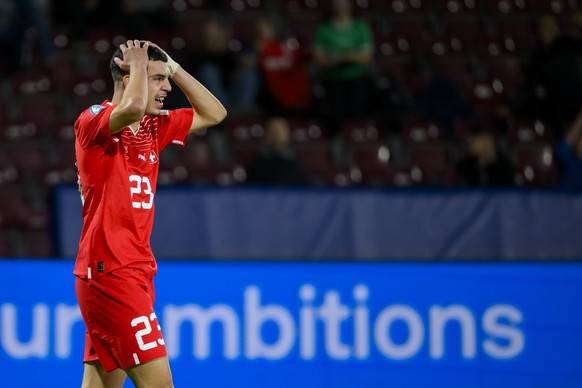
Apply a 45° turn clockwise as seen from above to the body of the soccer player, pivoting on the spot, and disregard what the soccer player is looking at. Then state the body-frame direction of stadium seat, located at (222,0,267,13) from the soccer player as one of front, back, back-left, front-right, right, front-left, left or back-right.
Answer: back

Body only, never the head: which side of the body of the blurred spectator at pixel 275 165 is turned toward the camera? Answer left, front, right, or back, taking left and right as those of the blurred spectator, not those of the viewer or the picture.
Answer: front

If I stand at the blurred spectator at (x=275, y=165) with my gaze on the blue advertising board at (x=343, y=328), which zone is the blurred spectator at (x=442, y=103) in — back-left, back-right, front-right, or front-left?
back-left

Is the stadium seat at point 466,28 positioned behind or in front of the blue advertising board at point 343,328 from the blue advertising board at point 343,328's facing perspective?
behind

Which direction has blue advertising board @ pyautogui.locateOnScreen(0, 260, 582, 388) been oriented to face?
toward the camera

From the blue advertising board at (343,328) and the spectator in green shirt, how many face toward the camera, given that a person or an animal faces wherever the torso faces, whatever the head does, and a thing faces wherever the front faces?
2

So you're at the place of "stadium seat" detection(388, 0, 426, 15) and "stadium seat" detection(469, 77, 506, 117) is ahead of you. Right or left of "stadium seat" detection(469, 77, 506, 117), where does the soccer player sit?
right

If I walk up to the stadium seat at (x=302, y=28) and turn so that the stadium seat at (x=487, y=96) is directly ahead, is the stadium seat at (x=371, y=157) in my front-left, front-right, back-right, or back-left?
front-right

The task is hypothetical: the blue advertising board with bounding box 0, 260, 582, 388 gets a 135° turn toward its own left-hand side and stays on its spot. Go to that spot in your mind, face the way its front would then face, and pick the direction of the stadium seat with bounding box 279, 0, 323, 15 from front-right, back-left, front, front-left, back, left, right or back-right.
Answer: front-left

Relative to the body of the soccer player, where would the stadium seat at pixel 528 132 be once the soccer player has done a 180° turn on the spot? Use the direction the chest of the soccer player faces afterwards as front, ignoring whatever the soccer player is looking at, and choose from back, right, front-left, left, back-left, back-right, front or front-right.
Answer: right
